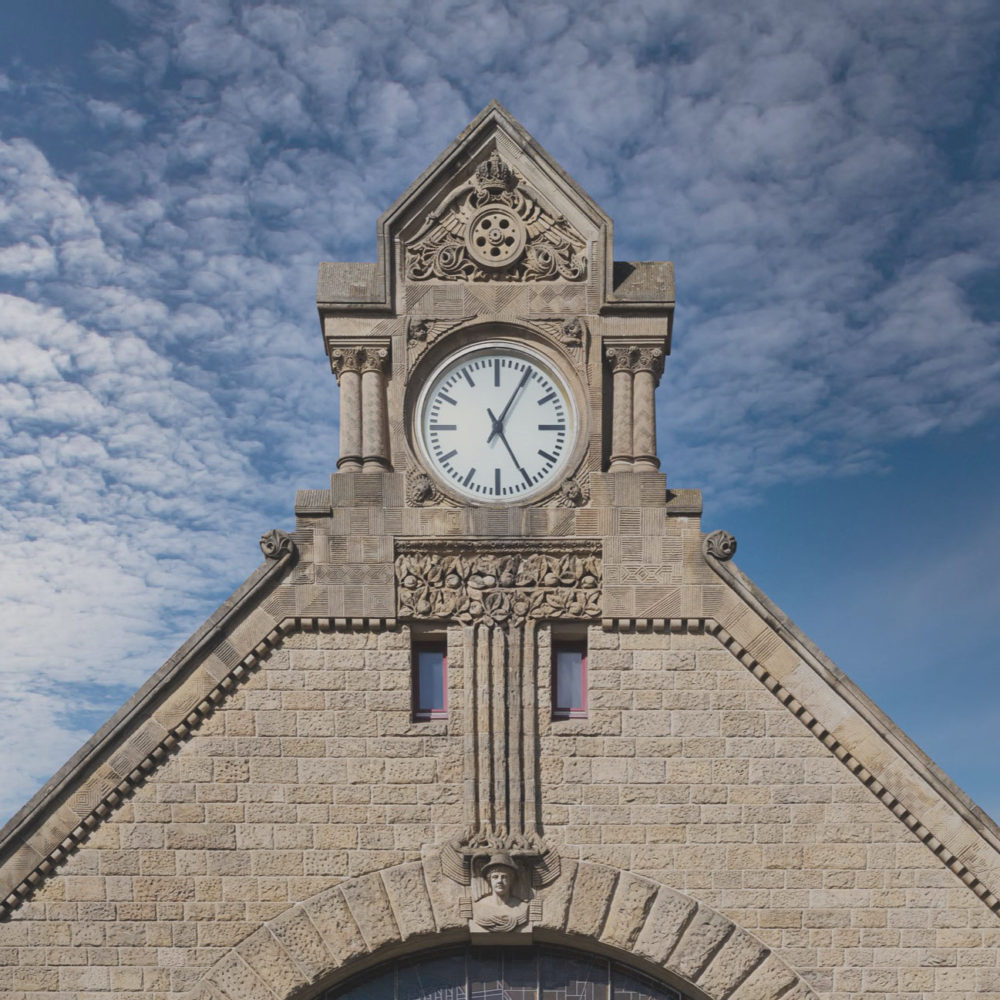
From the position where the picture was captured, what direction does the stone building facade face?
facing the viewer
